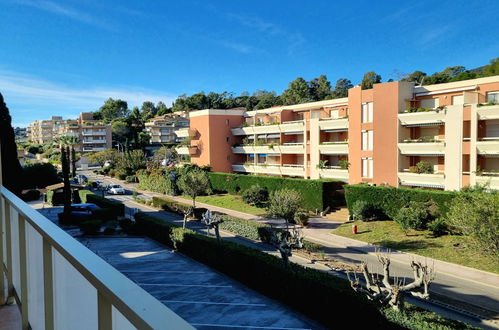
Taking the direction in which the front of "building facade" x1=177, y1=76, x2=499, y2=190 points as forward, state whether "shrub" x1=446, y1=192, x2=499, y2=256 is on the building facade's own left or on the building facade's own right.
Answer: on the building facade's own left

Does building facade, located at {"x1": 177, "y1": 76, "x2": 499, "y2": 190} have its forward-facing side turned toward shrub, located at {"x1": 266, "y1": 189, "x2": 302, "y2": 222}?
yes

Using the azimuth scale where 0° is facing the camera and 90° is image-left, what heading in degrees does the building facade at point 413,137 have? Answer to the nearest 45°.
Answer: approximately 45°

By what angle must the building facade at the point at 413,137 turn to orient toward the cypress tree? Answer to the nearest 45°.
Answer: approximately 45° to its right

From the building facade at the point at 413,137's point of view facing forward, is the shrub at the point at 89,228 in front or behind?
in front

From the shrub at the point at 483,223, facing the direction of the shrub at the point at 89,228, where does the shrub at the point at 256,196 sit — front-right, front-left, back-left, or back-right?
front-right

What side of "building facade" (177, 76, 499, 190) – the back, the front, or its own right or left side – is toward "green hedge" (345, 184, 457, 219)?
front

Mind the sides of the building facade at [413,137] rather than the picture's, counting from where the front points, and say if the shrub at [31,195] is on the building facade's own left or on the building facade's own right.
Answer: on the building facade's own right

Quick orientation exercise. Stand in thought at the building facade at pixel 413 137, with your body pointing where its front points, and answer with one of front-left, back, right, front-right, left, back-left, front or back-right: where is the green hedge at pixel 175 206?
front-right

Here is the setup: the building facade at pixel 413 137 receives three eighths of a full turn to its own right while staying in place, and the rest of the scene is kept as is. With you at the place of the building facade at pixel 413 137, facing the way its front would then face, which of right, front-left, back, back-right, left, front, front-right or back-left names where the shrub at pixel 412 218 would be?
back

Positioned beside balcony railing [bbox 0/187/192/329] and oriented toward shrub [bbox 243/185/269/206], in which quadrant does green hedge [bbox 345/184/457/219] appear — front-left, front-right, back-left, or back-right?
front-right

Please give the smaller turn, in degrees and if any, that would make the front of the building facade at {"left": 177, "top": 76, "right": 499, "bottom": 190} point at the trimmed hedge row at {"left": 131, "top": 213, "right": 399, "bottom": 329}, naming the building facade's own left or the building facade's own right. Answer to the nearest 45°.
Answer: approximately 45° to the building facade's own left

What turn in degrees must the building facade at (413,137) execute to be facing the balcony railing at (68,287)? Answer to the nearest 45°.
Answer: approximately 45° to its left

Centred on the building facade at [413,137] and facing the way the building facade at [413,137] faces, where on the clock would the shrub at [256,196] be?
The shrub is roughly at 2 o'clock from the building facade.
